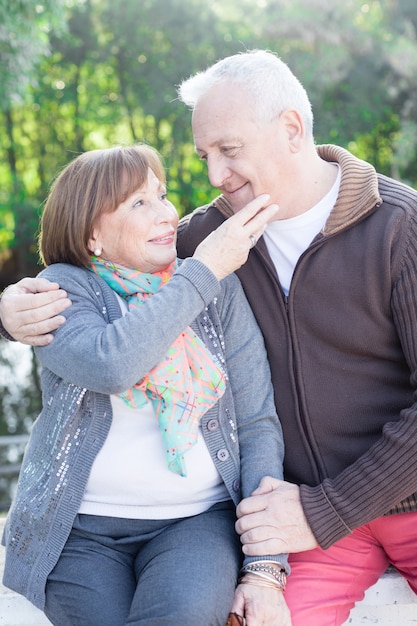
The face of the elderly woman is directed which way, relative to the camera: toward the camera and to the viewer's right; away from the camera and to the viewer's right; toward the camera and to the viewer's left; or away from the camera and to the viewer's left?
toward the camera and to the viewer's right

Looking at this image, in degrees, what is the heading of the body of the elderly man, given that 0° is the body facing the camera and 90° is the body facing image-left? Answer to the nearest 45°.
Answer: approximately 45°
